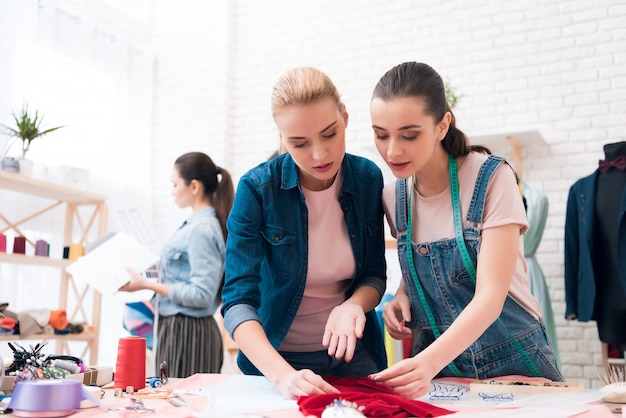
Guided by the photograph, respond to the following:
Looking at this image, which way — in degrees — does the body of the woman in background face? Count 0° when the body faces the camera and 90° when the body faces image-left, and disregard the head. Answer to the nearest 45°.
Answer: approximately 90°

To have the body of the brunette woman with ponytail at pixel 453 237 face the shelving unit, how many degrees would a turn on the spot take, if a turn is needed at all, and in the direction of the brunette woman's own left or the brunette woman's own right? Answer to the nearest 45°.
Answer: approximately 90° to the brunette woman's own right

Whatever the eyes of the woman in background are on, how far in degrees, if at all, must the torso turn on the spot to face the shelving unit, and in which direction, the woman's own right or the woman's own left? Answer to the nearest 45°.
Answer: approximately 45° to the woman's own right

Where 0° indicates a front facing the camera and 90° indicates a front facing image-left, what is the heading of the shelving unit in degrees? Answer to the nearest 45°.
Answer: approximately 315°

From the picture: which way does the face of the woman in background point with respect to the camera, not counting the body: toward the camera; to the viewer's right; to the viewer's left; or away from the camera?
to the viewer's left

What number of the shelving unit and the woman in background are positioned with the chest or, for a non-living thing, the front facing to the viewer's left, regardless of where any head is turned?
1

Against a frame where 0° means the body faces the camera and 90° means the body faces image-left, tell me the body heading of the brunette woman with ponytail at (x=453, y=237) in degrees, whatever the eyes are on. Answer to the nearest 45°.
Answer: approximately 45°

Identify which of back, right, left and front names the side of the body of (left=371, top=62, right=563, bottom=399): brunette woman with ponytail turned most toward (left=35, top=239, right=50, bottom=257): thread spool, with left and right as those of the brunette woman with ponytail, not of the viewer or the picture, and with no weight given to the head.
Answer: right
